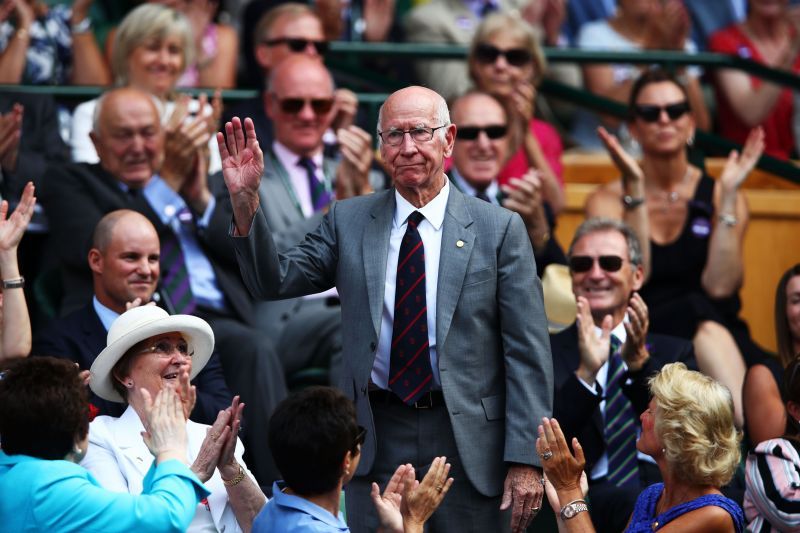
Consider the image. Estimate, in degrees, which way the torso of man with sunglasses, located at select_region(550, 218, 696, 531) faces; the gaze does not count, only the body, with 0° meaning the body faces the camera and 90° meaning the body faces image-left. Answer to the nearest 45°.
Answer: approximately 0°

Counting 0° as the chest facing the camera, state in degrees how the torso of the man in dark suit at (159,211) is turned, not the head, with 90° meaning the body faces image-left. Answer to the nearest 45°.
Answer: approximately 315°

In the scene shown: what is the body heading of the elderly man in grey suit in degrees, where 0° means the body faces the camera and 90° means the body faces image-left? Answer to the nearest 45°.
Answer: approximately 0°

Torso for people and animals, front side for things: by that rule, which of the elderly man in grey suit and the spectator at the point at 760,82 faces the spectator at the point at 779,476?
the spectator at the point at 760,82

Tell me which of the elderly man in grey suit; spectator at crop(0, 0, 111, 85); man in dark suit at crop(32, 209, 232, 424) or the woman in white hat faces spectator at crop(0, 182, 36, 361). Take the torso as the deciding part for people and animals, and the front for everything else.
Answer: spectator at crop(0, 0, 111, 85)

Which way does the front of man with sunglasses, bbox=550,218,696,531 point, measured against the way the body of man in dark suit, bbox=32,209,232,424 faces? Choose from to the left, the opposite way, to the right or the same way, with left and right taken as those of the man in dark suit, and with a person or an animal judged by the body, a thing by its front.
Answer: the same way

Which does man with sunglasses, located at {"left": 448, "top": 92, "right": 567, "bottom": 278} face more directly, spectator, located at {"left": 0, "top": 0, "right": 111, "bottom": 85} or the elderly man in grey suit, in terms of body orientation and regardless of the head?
the elderly man in grey suit

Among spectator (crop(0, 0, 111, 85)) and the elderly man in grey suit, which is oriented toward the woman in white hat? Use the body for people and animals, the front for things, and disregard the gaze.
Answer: the spectator

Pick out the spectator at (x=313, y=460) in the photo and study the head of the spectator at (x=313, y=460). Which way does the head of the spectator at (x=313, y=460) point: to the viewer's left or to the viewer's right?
to the viewer's right

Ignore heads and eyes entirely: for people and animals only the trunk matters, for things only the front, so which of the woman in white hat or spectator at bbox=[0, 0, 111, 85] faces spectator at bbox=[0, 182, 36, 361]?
spectator at bbox=[0, 0, 111, 85]
